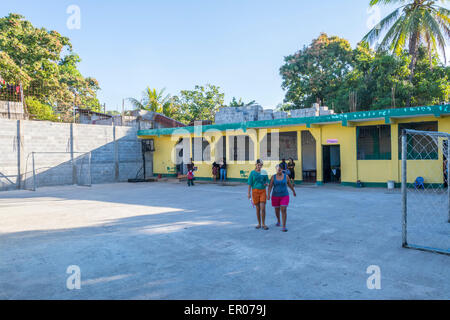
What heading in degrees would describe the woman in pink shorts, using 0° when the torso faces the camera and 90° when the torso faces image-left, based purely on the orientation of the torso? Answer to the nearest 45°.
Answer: approximately 0°

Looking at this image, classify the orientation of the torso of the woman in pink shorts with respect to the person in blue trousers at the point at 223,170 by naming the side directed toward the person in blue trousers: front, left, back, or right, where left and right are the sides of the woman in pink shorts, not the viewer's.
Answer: back

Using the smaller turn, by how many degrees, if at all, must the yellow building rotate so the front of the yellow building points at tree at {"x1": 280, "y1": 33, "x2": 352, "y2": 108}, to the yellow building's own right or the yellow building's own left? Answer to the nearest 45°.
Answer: approximately 135° to the yellow building's own right

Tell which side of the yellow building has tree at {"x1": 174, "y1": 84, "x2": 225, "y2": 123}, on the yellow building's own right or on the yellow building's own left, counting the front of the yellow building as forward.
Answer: on the yellow building's own right

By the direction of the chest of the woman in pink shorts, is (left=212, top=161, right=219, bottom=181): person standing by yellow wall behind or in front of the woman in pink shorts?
behind

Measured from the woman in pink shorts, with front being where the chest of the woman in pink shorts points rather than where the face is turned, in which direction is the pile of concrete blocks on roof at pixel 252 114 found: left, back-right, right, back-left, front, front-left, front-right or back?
back

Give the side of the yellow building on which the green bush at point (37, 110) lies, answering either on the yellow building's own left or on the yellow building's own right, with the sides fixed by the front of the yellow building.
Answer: on the yellow building's own right

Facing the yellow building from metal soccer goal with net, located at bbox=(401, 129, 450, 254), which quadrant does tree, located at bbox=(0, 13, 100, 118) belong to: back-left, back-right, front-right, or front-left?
front-left

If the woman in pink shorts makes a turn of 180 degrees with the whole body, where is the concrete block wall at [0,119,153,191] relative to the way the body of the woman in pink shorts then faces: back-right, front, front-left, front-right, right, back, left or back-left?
front-left

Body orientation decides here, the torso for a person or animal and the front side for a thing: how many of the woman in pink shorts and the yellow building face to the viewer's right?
0

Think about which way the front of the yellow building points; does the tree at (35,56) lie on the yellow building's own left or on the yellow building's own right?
on the yellow building's own right

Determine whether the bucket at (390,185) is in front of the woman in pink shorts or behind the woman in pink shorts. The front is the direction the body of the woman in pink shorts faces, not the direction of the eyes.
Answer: behind

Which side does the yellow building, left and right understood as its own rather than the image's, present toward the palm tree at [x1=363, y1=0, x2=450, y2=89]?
back
